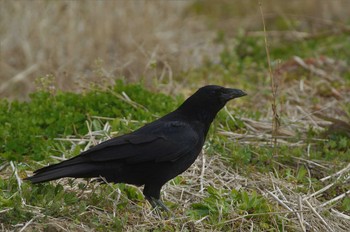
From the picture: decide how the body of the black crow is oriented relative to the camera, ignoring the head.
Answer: to the viewer's right
